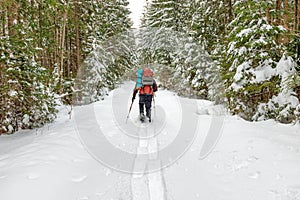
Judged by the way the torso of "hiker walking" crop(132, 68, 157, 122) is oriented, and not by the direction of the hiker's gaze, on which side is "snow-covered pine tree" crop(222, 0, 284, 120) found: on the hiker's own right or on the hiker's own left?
on the hiker's own right

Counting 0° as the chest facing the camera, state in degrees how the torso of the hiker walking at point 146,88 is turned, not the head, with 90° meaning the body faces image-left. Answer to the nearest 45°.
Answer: approximately 180°

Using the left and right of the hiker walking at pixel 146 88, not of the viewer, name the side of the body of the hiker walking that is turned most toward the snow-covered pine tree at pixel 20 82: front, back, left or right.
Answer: left

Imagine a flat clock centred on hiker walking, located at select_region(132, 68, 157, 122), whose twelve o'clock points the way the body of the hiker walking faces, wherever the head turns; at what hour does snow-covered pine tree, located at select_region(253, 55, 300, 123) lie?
The snow-covered pine tree is roughly at 4 o'clock from the hiker walking.
